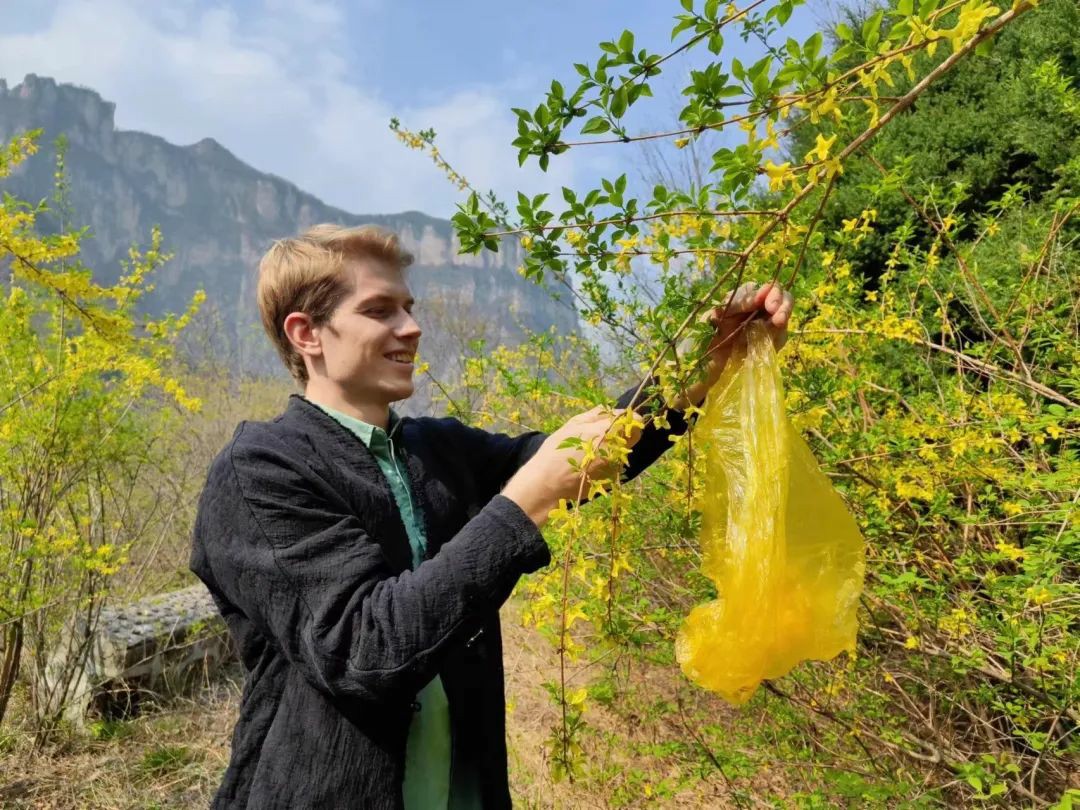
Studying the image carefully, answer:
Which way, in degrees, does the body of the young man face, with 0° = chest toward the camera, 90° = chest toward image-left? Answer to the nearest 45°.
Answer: approximately 315°

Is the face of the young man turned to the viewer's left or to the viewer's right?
to the viewer's right
